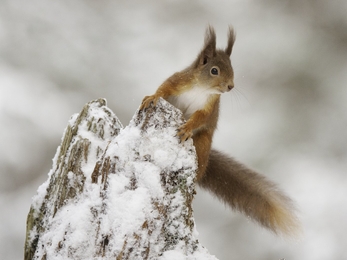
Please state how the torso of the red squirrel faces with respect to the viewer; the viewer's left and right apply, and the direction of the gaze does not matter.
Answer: facing the viewer and to the left of the viewer
